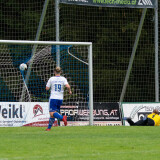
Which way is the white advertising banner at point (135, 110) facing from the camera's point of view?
toward the camera

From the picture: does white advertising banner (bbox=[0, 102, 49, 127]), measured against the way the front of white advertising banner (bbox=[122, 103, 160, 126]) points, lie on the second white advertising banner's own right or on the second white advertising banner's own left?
on the second white advertising banner's own right

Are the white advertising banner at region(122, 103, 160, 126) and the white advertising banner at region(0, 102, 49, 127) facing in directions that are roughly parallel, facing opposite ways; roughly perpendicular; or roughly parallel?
roughly parallel

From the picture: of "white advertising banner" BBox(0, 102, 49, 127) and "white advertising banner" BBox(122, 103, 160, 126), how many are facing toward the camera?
2

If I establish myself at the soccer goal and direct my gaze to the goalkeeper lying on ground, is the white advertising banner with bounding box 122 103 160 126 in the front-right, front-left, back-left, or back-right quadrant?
front-left

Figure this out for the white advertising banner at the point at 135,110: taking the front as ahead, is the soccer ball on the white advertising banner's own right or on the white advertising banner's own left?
on the white advertising banner's own right

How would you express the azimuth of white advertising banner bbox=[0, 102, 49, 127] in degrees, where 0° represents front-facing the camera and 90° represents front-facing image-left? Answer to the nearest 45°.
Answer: approximately 0°

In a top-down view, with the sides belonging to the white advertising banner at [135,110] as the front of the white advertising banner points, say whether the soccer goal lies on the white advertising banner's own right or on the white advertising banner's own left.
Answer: on the white advertising banner's own right

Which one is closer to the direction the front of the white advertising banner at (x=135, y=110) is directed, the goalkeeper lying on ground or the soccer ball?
the goalkeeper lying on ground

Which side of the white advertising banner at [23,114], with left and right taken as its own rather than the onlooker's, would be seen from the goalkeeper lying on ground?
left
